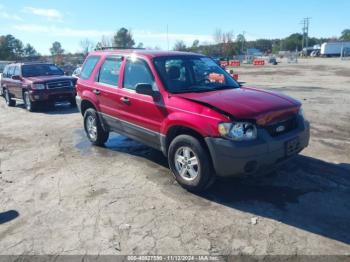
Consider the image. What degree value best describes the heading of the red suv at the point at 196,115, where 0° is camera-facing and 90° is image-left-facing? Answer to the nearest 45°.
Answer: approximately 315°

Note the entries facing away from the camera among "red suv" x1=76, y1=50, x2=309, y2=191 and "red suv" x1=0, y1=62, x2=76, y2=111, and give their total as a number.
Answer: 0

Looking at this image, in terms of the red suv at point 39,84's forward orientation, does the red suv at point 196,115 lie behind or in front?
in front

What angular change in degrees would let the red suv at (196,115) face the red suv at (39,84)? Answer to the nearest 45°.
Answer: approximately 180°

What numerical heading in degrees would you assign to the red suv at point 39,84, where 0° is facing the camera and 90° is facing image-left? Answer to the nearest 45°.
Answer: approximately 315°
